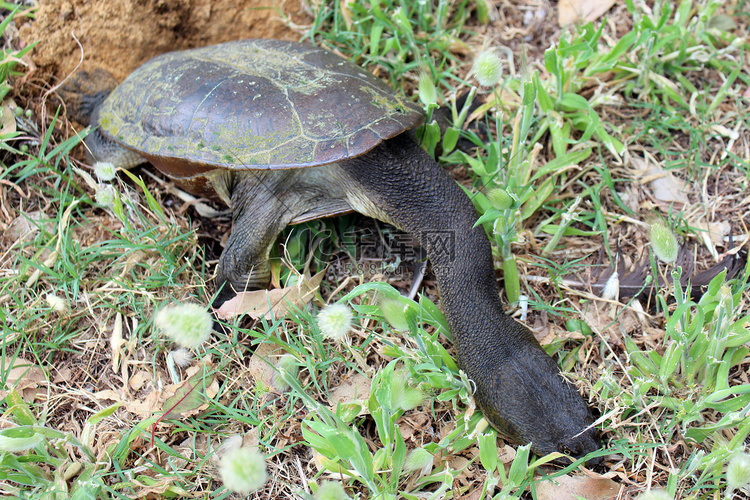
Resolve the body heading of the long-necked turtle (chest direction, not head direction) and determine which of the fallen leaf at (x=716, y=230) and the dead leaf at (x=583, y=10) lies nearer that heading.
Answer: the fallen leaf

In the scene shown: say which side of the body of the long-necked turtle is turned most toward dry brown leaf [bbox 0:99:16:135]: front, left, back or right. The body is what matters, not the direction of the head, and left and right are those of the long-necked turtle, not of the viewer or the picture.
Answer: back

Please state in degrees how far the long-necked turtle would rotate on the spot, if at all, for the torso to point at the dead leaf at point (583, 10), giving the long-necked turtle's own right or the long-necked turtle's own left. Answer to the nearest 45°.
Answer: approximately 90° to the long-necked turtle's own left

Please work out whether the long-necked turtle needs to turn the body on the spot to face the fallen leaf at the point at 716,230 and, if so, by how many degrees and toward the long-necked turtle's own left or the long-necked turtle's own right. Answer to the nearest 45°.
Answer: approximately 45° to the long-necked turtle's own left

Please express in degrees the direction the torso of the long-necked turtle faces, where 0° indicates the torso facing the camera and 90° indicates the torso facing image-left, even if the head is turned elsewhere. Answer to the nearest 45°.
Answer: approximately 315°

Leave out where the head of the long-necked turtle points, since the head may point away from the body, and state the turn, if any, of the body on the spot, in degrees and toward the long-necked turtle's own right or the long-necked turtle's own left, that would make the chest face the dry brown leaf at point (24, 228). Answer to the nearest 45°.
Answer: approximately 135° to the long-necked turtle's own right

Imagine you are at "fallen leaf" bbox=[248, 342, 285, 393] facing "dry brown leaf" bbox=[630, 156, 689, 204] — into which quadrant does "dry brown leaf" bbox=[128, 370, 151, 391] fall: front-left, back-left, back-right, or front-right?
back-left
